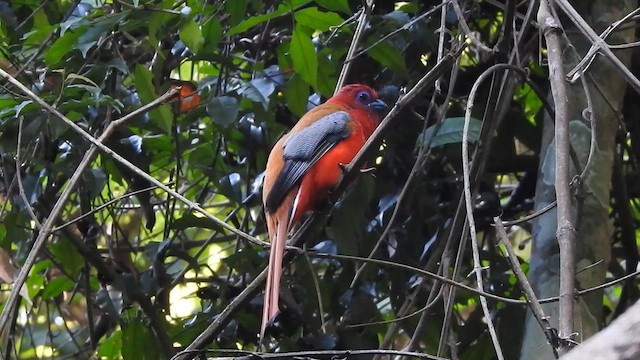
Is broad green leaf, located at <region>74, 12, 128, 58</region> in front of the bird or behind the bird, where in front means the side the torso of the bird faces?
behind

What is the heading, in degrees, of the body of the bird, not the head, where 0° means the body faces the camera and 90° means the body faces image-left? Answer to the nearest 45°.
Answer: approximately 270°

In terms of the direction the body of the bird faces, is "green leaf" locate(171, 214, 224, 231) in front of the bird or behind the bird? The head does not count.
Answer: behind

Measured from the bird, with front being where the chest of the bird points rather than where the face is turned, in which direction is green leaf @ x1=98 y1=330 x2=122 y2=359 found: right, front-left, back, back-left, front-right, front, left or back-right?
back
